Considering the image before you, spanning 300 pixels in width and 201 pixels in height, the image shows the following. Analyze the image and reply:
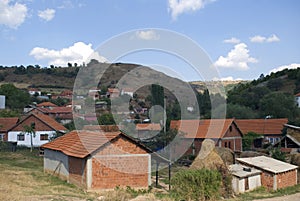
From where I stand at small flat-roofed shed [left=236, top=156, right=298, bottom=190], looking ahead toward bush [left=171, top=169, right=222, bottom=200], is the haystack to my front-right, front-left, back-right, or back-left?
front-right

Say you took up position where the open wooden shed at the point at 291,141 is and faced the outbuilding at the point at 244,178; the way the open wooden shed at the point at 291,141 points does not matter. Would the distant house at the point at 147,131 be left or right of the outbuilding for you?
right

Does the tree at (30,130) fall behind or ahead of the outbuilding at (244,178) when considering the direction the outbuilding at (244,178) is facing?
behind

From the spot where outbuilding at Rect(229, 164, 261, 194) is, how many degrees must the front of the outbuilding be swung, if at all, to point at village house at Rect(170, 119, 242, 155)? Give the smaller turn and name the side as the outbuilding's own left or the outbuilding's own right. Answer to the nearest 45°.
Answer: approximately 135° to the outbuilding's own left

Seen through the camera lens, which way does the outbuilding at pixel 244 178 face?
facing the viewer and to the right of the viewer

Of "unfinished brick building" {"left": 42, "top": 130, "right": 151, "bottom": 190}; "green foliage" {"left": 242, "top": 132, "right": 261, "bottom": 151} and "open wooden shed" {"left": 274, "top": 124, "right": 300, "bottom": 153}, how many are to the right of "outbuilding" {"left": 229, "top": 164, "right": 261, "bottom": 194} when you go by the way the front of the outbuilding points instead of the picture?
1

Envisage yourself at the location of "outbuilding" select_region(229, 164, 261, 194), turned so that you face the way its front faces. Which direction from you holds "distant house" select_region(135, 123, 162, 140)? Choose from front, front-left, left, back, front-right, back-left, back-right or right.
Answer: back

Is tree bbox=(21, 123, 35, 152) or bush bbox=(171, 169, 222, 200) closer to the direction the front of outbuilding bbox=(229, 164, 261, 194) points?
the bush

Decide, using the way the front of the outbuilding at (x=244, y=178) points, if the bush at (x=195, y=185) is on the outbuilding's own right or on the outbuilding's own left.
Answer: on the outbuilding's own right

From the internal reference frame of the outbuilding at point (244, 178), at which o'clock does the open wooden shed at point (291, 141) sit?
The open wooden shed is roughly at 8 o'clock from the outbuilding.
